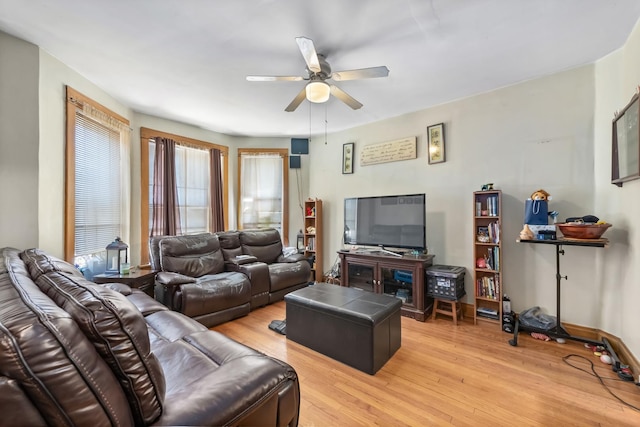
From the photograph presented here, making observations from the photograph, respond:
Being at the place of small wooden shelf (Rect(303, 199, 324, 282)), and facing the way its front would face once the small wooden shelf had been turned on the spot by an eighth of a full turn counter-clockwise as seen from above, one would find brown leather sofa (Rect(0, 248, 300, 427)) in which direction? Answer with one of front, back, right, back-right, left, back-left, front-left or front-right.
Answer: front

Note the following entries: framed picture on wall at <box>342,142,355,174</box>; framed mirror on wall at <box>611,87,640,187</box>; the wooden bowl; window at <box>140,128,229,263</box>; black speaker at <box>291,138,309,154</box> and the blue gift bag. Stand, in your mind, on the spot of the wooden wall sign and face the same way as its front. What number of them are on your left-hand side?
3

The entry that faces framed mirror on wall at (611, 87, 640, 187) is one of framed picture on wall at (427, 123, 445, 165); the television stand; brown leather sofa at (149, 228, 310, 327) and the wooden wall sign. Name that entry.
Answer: the brown leather sofa

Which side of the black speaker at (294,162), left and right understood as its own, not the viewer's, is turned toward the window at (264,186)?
right

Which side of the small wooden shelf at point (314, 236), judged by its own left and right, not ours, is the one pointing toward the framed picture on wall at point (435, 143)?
left

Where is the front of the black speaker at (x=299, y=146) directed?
toward the camera

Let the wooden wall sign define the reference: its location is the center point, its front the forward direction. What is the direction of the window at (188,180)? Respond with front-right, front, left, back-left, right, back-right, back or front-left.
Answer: front-right

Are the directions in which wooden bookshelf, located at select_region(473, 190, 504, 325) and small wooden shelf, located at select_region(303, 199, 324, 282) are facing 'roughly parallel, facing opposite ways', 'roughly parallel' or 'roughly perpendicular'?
roughly parallel

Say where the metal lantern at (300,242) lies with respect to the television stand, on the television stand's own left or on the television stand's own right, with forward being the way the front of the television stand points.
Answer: on the television stand's own right

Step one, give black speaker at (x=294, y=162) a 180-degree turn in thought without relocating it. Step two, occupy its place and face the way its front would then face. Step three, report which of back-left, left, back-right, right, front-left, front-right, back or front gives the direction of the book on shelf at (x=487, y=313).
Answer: back-right

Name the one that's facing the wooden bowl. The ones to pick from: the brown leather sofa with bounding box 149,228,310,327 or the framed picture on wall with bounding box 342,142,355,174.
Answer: the brown leather sofa

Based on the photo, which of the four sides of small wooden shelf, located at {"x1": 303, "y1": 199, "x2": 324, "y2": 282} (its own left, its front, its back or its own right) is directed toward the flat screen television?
left

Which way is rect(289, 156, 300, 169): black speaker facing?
toward the camera

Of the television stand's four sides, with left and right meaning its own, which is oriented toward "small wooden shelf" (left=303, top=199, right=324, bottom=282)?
right

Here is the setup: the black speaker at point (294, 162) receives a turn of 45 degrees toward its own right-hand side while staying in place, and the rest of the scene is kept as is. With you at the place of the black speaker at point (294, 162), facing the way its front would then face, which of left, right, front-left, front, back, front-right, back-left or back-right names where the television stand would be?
left

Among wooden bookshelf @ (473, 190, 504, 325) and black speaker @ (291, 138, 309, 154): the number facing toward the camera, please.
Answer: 2
